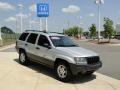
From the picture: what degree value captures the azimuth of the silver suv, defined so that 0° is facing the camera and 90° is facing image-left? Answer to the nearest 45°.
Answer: approximately 315°
